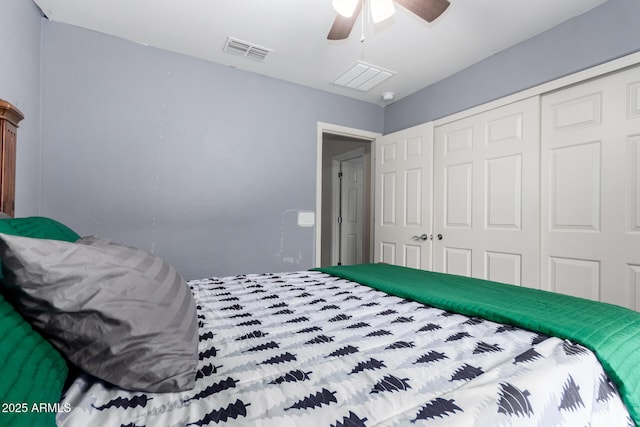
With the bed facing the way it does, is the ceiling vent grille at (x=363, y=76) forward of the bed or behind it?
forward

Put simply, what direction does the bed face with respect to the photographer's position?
facing away from the viewer and to the right of the viewer

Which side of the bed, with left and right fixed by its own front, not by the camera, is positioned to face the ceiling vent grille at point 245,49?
left

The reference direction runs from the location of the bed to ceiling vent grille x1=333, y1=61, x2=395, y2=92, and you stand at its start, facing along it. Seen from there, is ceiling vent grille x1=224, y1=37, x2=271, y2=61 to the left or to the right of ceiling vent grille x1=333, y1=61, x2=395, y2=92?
left

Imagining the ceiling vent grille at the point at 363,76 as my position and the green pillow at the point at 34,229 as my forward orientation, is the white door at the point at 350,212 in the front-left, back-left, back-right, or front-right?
back-right

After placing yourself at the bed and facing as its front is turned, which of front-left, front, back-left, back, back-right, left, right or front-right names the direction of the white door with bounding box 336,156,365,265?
front-left
